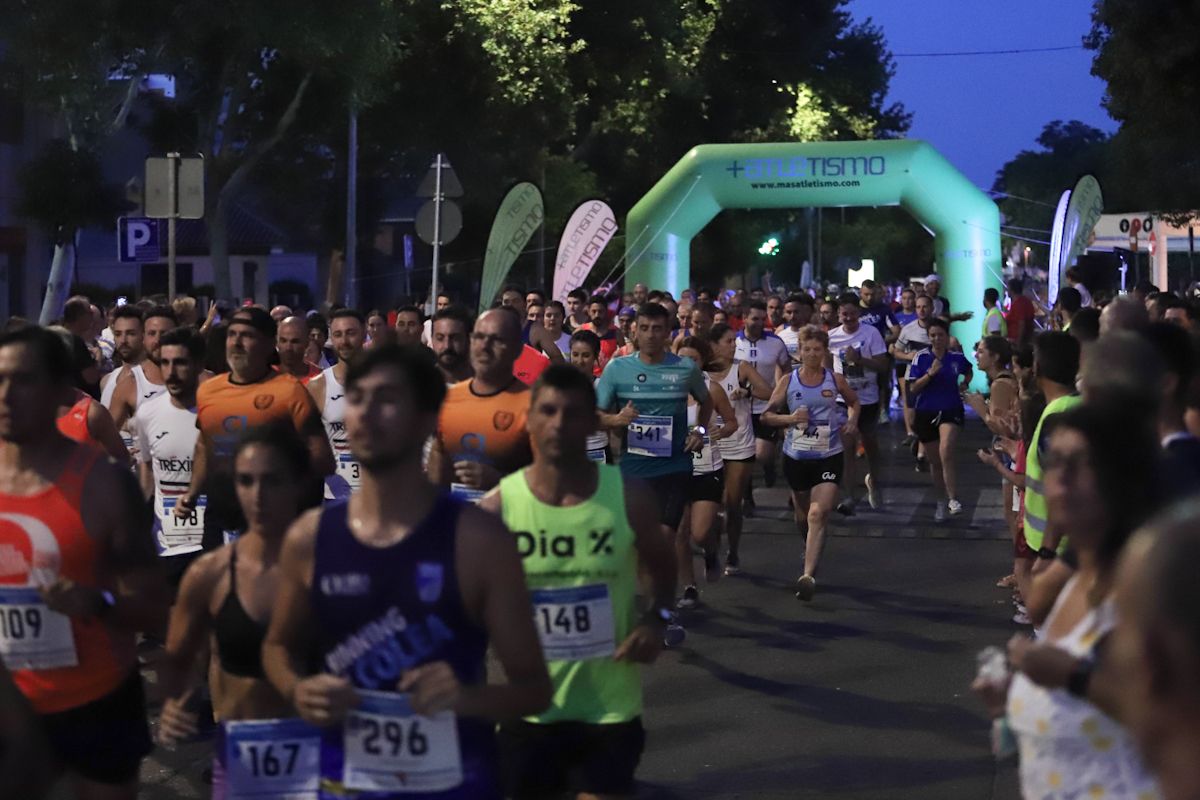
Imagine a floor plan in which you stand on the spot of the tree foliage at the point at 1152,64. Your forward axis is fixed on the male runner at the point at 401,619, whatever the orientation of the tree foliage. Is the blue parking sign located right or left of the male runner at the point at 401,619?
right

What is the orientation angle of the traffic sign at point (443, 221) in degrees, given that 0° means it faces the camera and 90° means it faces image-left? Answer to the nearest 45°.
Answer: approximately 180°

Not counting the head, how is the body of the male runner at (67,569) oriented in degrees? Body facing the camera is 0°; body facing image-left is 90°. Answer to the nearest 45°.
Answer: approximately 45°

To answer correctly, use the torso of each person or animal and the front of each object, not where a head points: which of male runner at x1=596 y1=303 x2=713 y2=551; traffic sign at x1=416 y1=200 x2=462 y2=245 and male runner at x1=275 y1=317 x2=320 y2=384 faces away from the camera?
the traffic sign

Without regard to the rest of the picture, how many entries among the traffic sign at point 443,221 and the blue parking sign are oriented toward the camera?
1

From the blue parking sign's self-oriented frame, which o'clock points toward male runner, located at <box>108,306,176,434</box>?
The male runner is roughly at 12 o'clock from the blue parking sign.

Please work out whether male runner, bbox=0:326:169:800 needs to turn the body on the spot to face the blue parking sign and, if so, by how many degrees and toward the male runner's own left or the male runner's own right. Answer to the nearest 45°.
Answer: approximately 135° to the male runner's own right

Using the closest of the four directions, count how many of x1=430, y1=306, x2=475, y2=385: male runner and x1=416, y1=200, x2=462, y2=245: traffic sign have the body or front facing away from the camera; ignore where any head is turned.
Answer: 1

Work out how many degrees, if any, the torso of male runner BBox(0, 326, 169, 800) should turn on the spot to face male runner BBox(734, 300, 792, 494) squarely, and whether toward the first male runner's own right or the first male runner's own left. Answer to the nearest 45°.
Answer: approximately 180°
